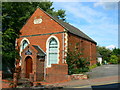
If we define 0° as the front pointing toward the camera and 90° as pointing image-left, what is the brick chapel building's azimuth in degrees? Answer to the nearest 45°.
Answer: approximately 45°

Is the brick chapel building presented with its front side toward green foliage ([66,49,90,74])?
no
